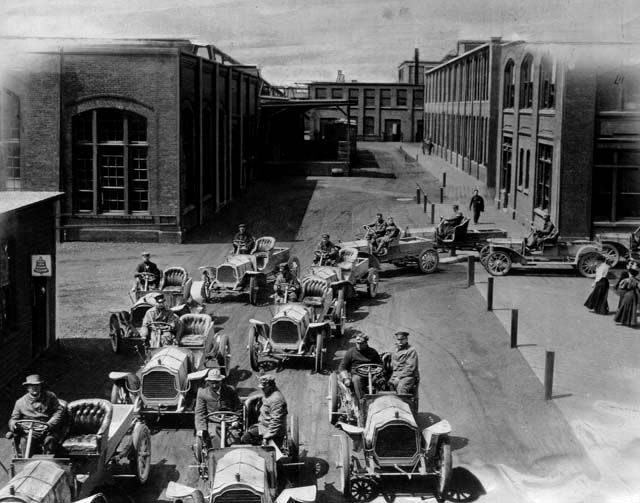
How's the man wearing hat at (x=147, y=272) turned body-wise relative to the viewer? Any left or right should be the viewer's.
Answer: facing the viewer

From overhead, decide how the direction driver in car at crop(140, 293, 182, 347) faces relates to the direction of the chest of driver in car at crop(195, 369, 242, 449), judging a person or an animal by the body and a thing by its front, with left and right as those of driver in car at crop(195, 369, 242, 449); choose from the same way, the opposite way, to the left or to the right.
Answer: the same way

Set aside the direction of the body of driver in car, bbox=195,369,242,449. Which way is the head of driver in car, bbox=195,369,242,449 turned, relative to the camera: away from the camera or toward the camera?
toward the camera

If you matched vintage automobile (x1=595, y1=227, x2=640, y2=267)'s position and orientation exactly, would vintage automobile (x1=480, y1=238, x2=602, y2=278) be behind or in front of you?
in front

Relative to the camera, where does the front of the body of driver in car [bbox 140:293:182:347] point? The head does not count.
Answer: toward the camera

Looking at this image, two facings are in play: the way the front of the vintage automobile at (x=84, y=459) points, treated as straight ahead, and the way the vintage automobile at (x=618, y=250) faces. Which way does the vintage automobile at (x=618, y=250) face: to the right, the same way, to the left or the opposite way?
to the right

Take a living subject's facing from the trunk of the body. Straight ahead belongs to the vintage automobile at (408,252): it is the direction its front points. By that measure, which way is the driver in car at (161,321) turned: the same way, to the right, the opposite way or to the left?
to the left

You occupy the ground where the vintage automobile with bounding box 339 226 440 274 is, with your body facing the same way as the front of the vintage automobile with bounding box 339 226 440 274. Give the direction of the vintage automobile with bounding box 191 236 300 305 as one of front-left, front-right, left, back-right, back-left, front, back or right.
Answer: front-left

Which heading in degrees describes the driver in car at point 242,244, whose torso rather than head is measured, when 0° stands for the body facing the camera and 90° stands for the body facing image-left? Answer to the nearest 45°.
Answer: approximately 45°

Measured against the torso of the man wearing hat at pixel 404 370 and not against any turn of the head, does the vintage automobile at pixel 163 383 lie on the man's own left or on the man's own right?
on the man's own right

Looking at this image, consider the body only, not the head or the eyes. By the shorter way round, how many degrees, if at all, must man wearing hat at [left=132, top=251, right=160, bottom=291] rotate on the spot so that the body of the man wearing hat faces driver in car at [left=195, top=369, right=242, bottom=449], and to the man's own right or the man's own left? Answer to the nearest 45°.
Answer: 0° — they already face them

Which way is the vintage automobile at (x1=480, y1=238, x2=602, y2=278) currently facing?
to the viewer's left

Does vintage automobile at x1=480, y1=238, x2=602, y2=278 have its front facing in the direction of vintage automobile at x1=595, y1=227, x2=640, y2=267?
no

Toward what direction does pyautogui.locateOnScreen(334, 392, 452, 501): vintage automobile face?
toward the camera

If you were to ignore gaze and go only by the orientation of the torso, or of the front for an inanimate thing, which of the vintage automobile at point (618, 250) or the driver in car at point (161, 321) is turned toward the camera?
the driver in car

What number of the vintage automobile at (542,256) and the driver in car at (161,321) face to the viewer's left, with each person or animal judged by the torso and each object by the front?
1

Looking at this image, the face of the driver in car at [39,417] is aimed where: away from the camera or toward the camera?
toward the camera

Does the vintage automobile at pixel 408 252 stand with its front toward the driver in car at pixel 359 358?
no

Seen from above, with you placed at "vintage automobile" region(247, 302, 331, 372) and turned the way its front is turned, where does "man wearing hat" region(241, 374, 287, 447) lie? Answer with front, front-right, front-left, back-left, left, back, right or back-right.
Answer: front
